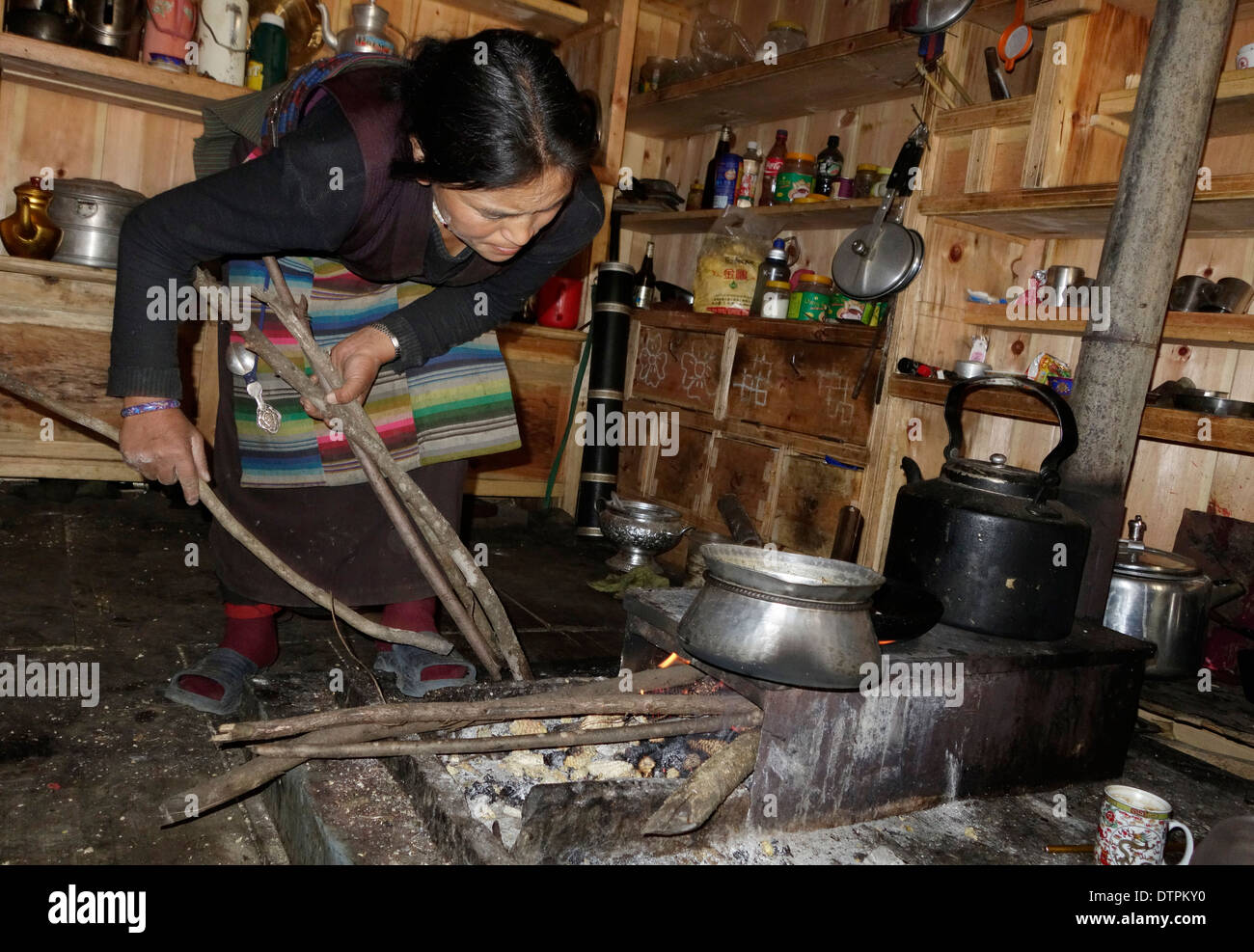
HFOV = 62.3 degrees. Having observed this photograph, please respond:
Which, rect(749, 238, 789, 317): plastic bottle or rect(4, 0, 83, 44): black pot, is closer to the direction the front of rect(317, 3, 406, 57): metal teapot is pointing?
the black pot

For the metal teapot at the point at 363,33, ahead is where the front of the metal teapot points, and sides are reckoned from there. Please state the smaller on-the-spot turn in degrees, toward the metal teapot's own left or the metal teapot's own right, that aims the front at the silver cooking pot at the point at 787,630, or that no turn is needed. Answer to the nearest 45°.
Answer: approximately 90° to the metal teapot's own left

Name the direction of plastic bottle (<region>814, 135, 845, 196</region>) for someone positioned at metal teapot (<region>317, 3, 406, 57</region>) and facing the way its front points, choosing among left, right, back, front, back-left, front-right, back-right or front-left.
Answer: back

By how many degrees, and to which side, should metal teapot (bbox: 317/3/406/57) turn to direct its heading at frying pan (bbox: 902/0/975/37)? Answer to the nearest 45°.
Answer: approximately 135° to its left

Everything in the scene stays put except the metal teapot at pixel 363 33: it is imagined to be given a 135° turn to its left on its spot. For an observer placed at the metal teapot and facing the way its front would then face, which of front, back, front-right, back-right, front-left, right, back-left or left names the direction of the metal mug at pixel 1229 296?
front

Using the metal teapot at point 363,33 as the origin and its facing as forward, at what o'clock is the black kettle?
The black kettle is roughly at 8 o'clock from the metal teapot.

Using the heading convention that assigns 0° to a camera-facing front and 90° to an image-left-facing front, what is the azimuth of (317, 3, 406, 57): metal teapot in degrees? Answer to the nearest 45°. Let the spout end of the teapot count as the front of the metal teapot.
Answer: approximately 90°

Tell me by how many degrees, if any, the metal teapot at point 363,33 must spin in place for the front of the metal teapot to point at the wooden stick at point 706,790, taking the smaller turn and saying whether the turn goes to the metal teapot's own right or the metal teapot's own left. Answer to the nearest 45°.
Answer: approximately 90° to the metal teapot's own left

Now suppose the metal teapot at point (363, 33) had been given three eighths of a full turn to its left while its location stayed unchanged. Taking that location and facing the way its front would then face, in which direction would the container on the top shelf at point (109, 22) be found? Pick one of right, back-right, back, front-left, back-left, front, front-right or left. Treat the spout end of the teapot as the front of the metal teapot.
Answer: back-right

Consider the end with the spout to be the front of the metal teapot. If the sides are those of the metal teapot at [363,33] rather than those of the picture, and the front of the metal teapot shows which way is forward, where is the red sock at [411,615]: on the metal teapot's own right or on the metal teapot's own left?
on the metal teapot's own left

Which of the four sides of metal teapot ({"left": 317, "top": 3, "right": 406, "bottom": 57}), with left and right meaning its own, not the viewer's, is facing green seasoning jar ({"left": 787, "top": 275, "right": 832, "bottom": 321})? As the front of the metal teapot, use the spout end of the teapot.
back

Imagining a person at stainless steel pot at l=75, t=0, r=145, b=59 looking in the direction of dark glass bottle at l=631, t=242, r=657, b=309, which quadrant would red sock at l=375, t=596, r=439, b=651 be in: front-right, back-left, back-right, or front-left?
front-right

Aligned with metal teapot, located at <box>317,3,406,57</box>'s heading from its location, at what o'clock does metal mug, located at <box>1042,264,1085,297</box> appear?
The metal mug is roughly at 7 o'clock from the metal teapot.

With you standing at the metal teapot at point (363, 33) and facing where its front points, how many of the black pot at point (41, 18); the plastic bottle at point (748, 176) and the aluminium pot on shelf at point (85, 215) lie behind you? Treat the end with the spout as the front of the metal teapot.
1

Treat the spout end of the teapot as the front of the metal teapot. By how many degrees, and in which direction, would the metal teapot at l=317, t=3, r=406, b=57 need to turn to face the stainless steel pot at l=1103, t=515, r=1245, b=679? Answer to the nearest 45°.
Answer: approximately 135° to its left

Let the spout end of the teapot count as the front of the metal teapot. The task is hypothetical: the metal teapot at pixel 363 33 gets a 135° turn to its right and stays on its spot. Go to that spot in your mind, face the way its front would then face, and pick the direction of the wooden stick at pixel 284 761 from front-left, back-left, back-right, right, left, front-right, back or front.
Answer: back-right

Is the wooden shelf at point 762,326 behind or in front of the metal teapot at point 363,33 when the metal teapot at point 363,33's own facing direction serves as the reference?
behind

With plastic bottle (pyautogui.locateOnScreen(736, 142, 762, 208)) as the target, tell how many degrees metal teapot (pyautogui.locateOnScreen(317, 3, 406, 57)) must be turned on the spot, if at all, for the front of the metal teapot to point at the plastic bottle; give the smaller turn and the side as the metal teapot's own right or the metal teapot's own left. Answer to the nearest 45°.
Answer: approximately 180°
